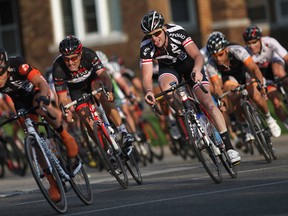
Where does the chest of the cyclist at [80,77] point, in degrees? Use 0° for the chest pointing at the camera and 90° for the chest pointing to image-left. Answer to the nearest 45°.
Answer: approximately 0°

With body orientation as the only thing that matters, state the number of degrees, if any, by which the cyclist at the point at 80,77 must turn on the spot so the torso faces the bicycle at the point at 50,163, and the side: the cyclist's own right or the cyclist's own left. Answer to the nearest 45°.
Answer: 0° — they already face it

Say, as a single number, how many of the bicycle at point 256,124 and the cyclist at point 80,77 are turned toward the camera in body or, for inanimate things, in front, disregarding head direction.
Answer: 2
